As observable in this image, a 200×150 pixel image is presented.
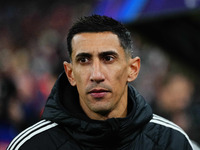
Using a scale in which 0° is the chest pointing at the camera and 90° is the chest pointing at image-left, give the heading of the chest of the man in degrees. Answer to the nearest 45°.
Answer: approximately 0°

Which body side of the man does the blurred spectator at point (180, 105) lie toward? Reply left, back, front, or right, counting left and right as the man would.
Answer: back
